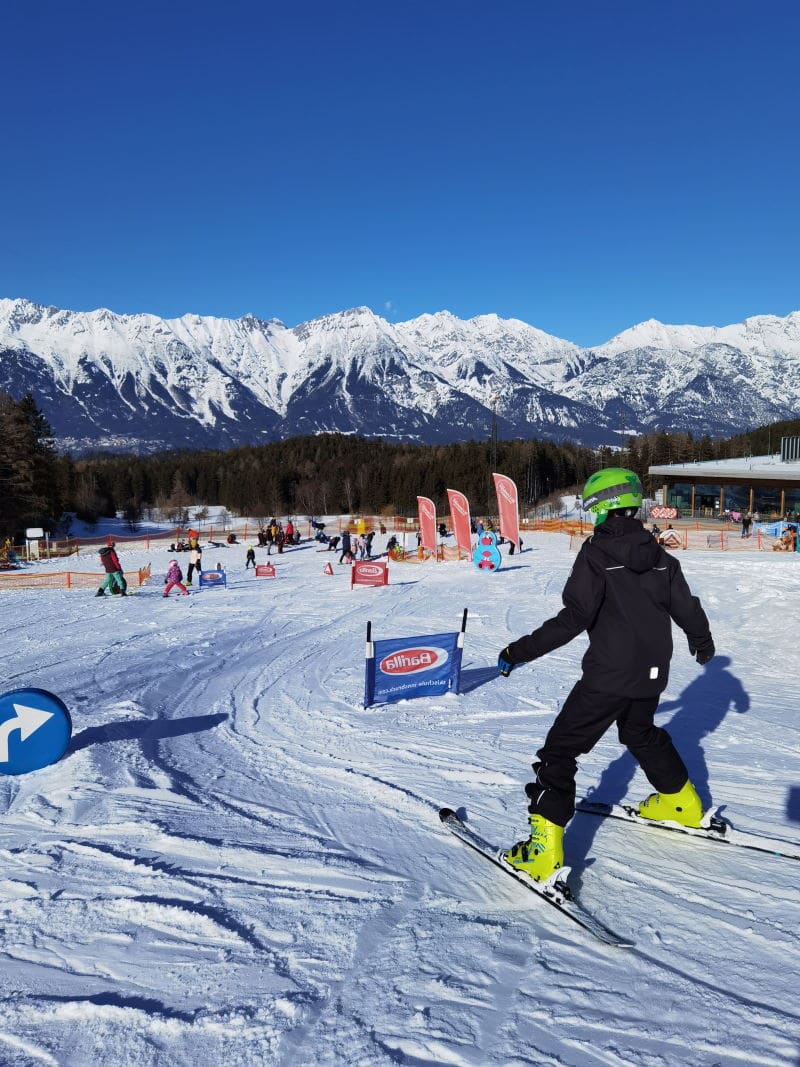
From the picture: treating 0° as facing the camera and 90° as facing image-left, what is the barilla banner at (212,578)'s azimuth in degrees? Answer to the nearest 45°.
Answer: approximately 0°

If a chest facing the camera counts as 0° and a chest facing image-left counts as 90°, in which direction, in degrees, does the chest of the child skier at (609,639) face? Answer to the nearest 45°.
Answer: approximately 135°

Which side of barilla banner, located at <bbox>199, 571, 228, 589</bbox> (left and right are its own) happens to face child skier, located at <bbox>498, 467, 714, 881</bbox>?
front

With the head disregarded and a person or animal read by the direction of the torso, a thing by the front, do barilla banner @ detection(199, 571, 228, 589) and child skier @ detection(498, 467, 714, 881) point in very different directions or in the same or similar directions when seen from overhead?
very different directions

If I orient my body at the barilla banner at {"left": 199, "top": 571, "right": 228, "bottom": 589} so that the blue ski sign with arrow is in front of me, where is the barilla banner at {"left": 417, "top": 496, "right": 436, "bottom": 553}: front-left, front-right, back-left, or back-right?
back-left

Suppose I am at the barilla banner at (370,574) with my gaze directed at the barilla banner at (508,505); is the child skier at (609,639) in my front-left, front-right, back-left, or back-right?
back-right

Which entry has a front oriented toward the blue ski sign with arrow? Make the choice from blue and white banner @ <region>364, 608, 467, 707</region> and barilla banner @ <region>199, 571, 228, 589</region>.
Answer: the barilla banner

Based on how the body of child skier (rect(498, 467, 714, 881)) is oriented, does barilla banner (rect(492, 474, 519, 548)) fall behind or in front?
in front
